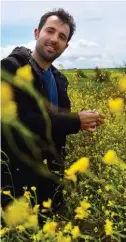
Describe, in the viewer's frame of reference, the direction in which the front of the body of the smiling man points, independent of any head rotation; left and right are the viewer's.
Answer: facing the viewer and to the right of the viewer

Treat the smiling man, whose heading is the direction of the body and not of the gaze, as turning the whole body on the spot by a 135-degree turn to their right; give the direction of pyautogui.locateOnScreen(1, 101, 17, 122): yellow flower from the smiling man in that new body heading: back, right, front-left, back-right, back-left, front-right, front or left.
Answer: left
